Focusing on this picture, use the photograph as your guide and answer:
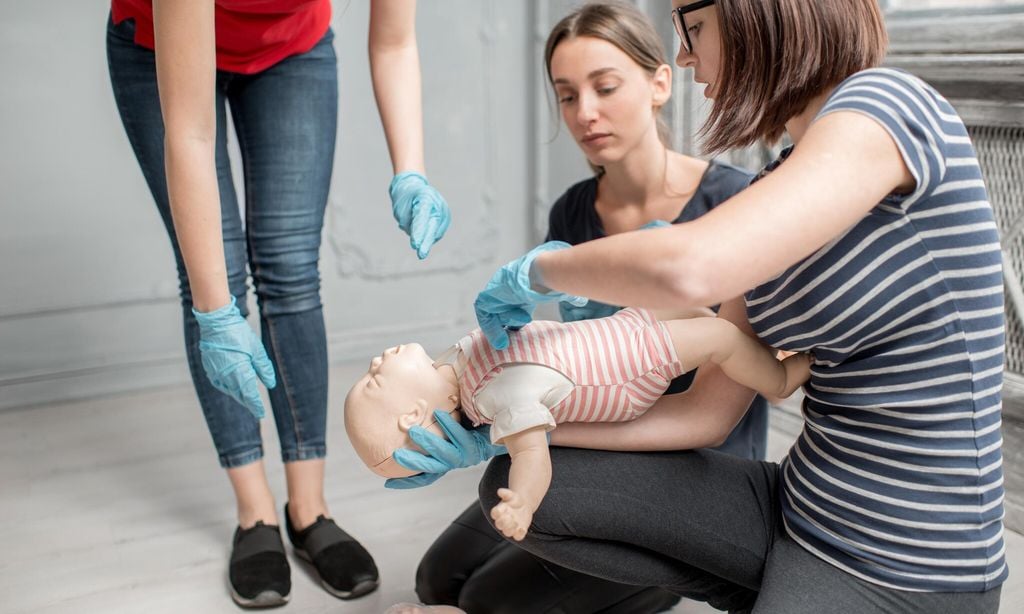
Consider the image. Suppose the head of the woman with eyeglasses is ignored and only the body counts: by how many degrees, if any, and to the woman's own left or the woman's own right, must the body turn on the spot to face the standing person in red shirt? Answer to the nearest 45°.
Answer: approximately 45° to the woman's own right

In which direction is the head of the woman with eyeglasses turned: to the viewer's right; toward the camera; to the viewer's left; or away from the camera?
to the viewer's left

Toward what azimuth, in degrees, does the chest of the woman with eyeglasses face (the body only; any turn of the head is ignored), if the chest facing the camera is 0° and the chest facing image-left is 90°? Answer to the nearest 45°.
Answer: approximately 90°
